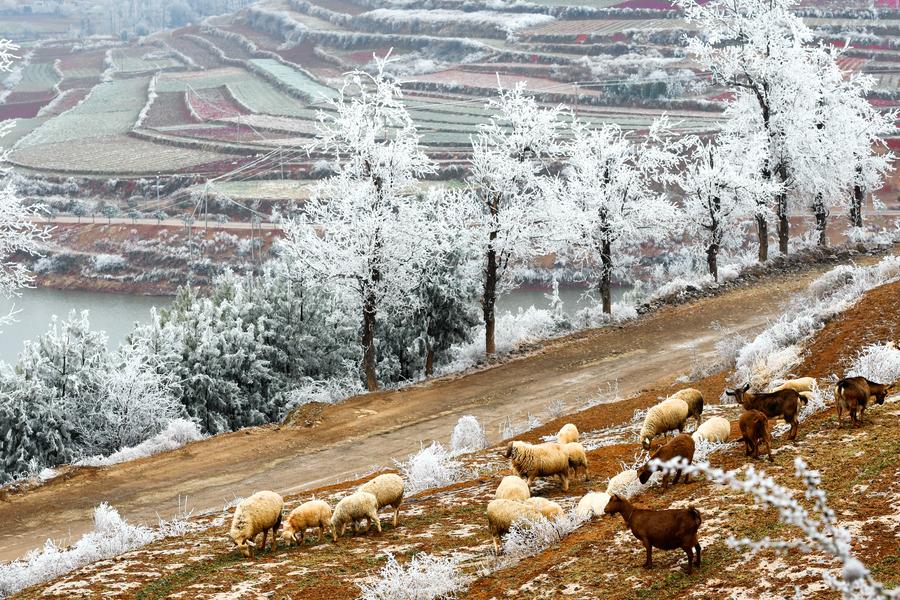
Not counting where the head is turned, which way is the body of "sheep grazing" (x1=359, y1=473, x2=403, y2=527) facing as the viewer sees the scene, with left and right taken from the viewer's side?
facing to the left of the viewer

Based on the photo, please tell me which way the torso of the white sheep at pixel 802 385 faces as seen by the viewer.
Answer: to the viewer's left

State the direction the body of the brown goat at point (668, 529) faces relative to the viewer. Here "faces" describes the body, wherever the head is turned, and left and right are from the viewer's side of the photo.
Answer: facing to the left of the viewer

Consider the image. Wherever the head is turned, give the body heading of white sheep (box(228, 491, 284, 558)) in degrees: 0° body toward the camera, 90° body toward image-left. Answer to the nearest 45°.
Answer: approximately 45°

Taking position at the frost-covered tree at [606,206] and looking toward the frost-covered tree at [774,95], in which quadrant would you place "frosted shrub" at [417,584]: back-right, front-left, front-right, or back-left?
back-right

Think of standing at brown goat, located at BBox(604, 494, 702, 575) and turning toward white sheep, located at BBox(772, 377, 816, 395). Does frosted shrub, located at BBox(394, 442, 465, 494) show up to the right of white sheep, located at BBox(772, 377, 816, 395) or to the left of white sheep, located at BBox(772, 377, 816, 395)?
left

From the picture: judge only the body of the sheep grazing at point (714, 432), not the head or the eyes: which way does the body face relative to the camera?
to the viewer's left

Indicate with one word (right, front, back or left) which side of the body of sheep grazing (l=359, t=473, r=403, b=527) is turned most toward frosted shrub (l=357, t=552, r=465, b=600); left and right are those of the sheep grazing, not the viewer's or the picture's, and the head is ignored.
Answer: left

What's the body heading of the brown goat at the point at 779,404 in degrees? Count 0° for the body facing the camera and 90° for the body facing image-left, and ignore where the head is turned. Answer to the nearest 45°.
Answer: approximately 90°

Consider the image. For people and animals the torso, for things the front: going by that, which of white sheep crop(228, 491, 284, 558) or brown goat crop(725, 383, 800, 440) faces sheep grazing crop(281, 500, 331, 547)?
the brown goat

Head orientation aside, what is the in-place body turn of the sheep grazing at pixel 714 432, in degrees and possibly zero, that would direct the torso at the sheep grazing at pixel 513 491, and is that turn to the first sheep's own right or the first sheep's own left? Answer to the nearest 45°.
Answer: approximately 45° to the first sheep's own left

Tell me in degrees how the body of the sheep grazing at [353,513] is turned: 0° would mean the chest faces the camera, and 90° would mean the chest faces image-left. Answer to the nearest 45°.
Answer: approximately 45°
